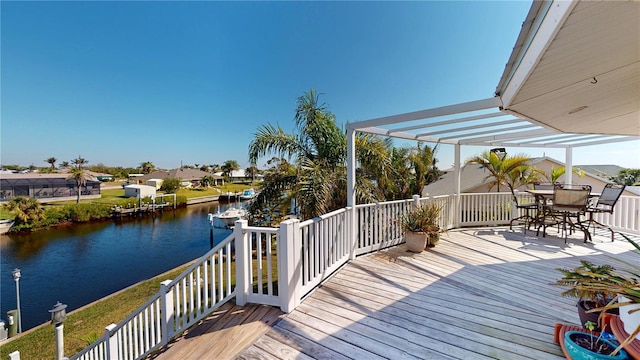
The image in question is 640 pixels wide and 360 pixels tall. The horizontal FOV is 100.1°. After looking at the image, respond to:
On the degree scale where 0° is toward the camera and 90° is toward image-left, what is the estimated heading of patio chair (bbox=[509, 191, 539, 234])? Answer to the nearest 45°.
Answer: approximately 270°

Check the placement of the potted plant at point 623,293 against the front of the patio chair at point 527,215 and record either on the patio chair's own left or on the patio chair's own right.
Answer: on the patio chair's own right

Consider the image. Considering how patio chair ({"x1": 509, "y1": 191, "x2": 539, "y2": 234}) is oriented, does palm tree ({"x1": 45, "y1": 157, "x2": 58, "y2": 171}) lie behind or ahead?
behind

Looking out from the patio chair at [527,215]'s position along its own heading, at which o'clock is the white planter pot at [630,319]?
The white planter pot is roughly at 3 o'clock from the patio chair.

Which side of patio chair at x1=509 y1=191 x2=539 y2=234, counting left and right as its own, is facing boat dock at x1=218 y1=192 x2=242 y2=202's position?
back

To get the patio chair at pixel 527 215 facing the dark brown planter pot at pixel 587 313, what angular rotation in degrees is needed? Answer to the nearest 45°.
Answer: approximately 90° to its right

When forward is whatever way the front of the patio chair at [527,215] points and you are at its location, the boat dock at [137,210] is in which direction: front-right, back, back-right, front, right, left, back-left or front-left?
back
